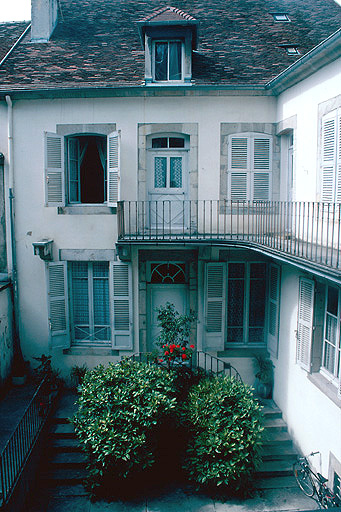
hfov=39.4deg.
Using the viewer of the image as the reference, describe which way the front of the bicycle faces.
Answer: facing away from the viewer and to the left of the viewer

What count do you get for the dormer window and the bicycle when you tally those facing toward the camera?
1

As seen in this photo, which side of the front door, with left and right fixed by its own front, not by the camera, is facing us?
front

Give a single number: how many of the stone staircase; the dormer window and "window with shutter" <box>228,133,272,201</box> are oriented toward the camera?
3

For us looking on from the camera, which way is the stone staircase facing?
facing the viewer

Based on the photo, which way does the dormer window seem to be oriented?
toward the camera

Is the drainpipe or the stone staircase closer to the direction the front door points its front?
the stone staircase

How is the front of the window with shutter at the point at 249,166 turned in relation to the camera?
facing the viewer

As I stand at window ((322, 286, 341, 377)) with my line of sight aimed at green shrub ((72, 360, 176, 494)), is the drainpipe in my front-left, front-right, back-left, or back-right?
front-right

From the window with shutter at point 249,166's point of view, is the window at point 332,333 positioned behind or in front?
in front

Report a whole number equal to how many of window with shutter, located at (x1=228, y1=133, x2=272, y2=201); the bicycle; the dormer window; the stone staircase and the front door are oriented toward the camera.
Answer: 4
